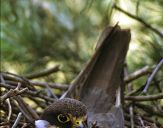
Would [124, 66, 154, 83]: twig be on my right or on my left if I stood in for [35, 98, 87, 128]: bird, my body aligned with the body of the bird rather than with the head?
on my left

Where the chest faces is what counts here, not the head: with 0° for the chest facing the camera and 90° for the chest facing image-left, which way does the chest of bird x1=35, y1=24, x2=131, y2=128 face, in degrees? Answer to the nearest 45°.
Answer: approximately 45°
